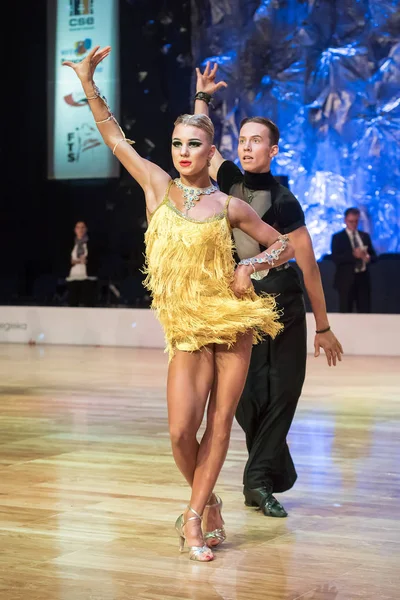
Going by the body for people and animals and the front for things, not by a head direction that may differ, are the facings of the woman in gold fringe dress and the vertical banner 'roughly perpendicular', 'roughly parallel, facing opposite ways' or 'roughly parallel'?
roughly parallel

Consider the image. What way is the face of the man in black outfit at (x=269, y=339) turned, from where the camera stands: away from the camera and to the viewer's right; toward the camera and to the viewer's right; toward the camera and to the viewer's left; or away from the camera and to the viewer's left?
toward the camera and to the viewer's left

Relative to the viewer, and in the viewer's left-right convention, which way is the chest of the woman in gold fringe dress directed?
facing the viewer

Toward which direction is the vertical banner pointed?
toward the camera

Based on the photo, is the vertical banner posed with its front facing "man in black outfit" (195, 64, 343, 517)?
yes

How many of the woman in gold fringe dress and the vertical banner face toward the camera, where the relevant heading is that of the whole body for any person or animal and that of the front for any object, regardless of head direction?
2

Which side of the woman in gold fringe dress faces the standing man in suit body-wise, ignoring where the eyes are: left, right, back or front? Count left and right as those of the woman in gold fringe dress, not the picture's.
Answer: back

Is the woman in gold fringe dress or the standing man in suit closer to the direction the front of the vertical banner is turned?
the woman in gold fringe dress

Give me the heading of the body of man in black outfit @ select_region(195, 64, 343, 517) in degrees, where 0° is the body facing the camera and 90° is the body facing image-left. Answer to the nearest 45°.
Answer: approximately 45°

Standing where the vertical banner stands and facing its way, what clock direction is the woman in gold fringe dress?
The woman in gold fringe dress is roughly at 12 o'clock from the vertical banner.
